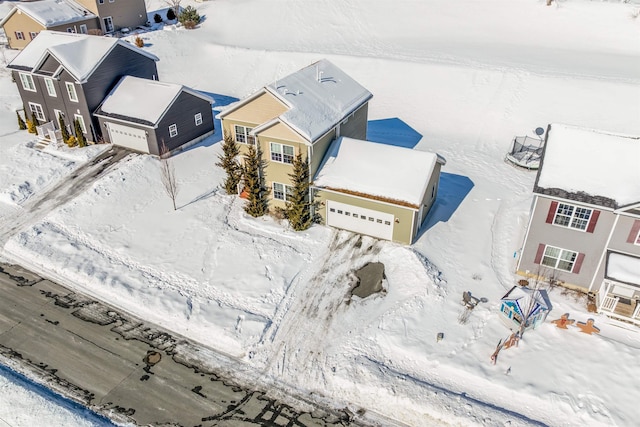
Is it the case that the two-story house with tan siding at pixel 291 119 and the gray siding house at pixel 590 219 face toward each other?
no

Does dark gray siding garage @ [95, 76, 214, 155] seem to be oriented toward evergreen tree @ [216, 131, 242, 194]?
no

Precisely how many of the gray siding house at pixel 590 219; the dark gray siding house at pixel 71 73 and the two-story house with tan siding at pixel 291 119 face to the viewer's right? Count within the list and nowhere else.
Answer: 0

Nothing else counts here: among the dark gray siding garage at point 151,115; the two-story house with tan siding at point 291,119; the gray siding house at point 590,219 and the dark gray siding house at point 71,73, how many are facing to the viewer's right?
0

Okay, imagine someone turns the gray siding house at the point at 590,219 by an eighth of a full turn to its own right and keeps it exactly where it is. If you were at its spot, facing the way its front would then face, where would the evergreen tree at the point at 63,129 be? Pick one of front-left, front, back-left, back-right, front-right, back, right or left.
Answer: front-right

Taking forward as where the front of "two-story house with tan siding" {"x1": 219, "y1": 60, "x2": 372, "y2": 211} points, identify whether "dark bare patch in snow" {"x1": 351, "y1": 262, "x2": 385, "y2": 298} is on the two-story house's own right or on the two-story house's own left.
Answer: on the two-story house's own left

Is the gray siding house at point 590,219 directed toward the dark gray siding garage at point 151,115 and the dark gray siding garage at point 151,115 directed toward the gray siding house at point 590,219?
no

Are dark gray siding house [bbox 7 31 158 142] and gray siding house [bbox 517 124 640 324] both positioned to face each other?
no

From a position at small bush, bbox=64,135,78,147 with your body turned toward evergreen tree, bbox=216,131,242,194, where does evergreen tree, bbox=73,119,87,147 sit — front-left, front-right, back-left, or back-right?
front-left

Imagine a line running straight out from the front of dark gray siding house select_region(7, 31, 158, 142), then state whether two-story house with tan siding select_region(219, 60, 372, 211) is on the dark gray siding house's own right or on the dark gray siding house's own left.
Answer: on the dark gray siding house's own left

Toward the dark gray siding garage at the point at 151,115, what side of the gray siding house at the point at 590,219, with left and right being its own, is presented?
right

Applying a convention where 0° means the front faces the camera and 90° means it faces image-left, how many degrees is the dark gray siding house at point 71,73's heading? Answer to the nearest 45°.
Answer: approximately 45°

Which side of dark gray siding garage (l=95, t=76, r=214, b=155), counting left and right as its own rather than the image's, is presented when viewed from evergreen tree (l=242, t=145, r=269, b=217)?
left

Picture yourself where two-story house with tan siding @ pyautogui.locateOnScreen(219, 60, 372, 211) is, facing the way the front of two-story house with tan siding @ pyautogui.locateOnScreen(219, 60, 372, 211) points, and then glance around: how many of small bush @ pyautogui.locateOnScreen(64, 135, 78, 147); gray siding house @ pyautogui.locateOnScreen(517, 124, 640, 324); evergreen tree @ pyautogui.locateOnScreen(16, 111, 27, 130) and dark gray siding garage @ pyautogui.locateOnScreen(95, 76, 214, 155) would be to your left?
1

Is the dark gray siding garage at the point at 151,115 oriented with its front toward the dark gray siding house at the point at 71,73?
no

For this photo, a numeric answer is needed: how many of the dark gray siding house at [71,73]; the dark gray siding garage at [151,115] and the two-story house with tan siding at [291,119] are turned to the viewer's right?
0

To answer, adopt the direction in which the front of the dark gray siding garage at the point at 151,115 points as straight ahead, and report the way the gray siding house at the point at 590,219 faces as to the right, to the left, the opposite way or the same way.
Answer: the same way

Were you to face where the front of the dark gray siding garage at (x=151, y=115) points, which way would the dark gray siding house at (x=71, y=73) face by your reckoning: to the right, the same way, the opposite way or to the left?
the same way

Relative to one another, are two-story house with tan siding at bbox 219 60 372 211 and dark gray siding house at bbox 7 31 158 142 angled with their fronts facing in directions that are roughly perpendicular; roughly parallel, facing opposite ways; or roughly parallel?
roughly parallel

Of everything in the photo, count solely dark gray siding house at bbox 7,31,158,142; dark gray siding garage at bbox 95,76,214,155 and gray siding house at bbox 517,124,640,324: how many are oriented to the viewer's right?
0

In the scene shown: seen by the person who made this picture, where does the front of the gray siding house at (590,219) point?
facing the viewer
